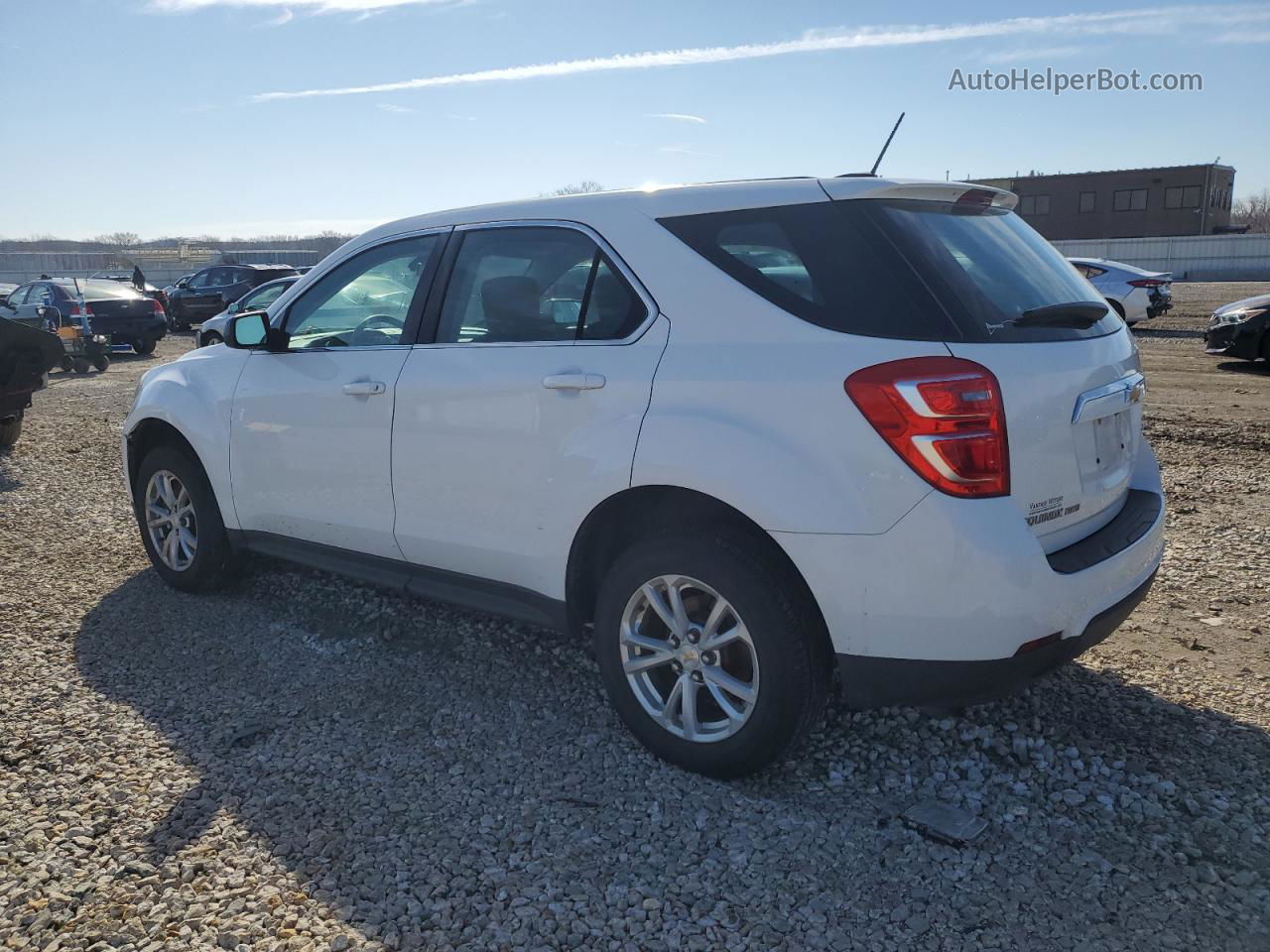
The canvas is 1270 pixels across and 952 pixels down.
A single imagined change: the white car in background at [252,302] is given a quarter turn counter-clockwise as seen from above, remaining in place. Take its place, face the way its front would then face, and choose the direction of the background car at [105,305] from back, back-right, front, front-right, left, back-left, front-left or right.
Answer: back-right

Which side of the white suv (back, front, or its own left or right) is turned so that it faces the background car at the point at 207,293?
front

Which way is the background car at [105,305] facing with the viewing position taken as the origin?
facing away from the viewer and to the left of the viewer

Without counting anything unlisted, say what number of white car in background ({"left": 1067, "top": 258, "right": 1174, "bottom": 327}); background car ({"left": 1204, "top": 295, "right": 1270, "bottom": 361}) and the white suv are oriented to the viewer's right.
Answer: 0

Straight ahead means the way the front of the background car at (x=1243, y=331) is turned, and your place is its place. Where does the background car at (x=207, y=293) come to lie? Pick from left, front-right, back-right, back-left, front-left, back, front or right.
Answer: front-right

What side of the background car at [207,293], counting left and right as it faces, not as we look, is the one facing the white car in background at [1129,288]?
back

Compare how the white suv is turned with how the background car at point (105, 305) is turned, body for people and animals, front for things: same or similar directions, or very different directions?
same or similar directions

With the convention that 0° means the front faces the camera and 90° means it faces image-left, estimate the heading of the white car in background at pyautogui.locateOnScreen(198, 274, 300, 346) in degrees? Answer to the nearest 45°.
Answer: approximately 90°

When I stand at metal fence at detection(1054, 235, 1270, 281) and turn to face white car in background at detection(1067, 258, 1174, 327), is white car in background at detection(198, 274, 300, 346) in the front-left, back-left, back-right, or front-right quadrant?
front-right

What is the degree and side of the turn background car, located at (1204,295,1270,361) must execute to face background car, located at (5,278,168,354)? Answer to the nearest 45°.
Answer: approximately 45° to its right

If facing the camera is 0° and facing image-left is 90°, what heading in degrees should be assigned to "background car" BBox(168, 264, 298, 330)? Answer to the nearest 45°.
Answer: approximately 135°

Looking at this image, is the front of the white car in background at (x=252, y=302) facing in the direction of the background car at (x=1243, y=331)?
no

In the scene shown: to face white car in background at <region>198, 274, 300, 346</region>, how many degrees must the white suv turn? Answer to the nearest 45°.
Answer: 0° — it already faces it

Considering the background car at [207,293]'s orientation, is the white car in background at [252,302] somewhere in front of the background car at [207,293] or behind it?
behind

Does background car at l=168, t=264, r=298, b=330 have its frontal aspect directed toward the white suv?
no

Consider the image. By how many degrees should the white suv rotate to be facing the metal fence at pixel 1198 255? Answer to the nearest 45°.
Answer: approximately 90° to its right

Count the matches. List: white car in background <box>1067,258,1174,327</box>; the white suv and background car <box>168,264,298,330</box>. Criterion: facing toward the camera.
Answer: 0

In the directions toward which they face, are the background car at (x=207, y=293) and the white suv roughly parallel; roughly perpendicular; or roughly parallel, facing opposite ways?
roughly parallel

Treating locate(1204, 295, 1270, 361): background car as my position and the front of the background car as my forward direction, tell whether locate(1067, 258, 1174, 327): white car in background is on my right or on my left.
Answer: on my right

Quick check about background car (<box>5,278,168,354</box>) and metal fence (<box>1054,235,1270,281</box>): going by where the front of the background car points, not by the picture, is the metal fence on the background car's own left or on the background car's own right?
on the background car's own right
